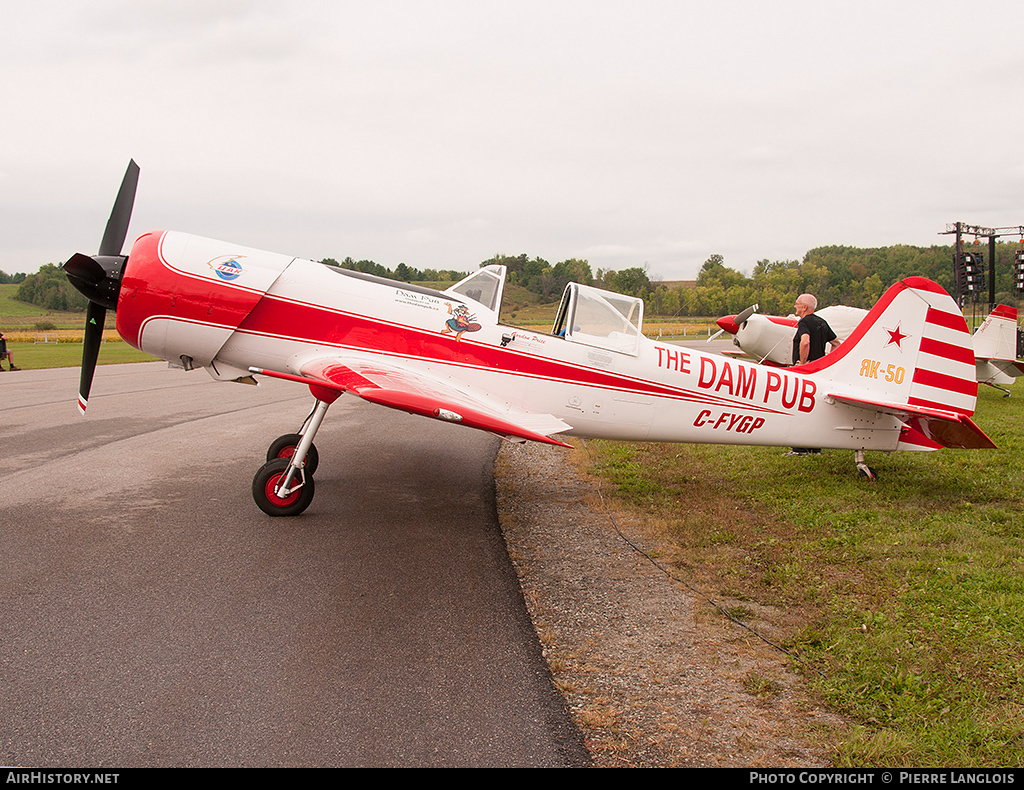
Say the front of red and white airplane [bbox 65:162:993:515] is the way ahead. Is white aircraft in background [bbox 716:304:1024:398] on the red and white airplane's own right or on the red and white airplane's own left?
on the red and white airplane's own right

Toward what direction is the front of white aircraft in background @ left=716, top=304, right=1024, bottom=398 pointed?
to the viewer's left

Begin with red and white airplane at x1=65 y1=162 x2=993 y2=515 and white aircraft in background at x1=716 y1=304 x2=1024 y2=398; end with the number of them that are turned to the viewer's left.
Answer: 2

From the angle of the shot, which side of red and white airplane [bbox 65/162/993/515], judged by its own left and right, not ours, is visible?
left

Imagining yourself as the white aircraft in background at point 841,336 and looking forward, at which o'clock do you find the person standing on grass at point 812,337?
The person standing on grass is roughly at 9 o'clock from the white aircraft in background.

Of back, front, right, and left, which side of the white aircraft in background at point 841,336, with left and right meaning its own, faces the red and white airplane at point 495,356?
left

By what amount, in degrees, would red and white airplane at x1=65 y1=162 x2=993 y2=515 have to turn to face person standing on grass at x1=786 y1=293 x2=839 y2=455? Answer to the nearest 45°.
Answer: approximately 135° to its right
